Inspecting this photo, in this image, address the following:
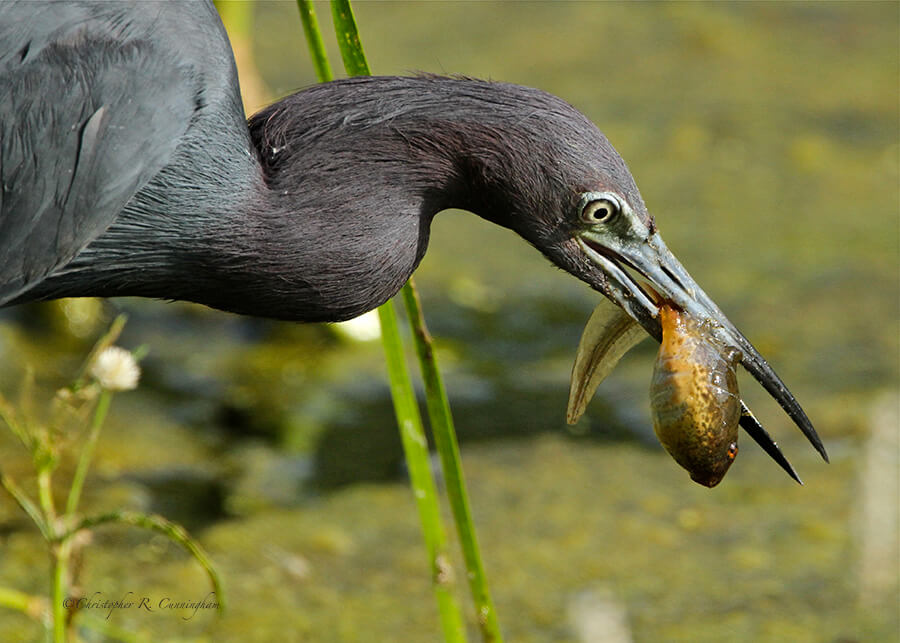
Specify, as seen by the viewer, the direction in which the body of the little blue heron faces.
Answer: to the viewer's right
